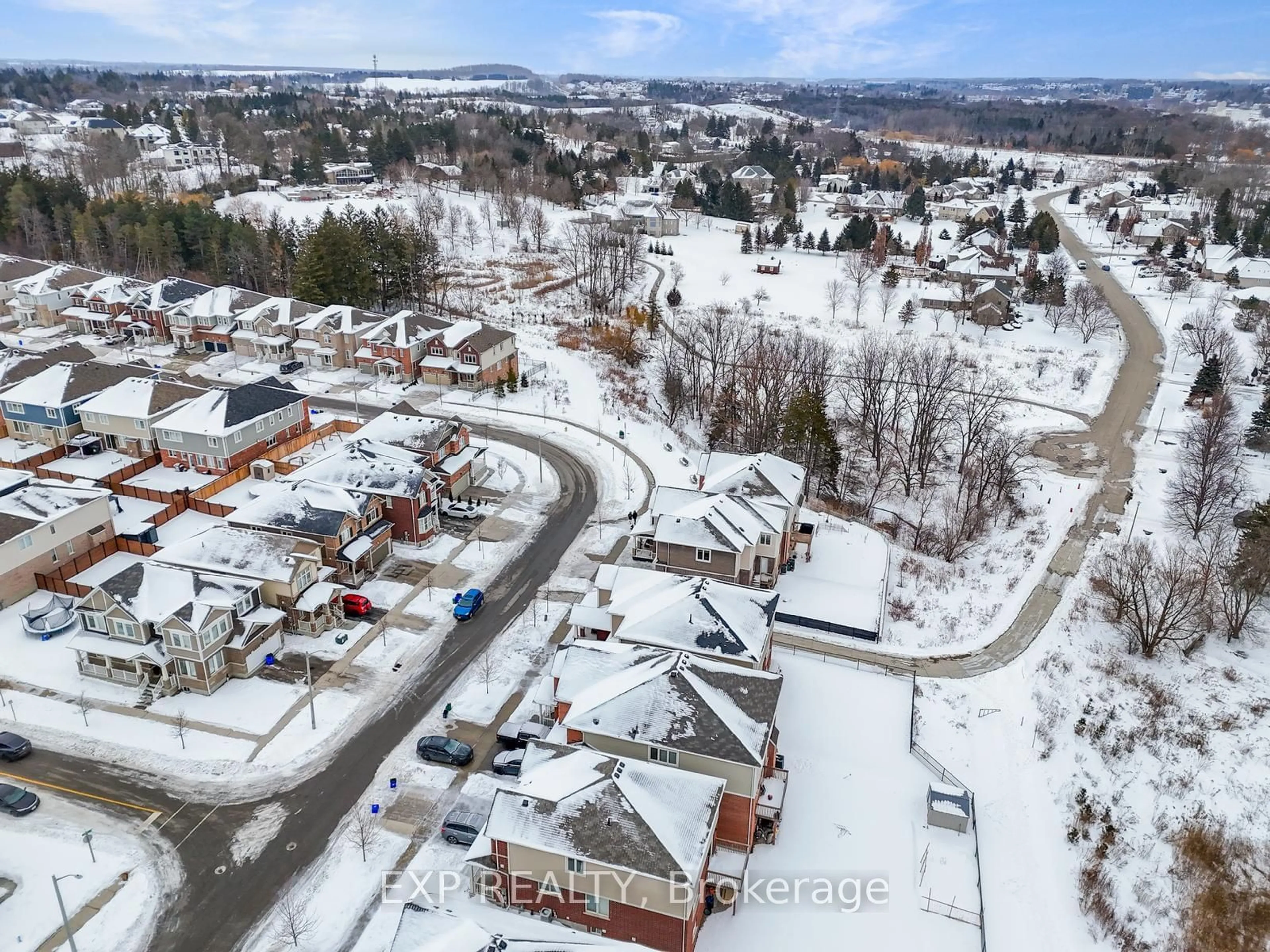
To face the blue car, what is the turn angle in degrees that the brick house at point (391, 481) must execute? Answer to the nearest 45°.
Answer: approximately 45° to its right

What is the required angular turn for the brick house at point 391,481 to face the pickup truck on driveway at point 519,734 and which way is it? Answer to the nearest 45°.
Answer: approximately 45° to its right

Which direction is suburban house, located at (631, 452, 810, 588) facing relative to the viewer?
to the viewer's left

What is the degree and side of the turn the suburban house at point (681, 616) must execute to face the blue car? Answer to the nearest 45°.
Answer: approximately 45° to its right

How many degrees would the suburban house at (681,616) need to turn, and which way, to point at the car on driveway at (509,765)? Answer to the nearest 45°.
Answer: approximately 45° to its left

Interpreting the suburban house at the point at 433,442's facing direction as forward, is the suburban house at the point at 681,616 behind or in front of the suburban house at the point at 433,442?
in front

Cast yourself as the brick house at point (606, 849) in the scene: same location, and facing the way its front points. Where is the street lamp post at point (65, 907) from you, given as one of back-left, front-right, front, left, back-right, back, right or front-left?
front

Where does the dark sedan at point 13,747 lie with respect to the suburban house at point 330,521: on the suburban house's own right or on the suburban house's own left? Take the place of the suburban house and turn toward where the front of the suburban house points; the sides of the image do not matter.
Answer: on the suburban house's own right

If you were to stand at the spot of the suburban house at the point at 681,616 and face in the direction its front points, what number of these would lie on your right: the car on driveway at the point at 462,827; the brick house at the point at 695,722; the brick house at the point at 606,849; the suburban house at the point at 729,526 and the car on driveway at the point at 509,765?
1

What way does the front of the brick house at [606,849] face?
to the viewer's left

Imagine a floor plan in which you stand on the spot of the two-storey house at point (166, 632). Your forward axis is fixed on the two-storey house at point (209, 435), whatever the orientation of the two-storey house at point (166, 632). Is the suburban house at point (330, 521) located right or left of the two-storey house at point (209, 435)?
right

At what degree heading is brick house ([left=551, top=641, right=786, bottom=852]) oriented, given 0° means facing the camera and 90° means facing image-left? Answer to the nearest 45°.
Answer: approximately 90°

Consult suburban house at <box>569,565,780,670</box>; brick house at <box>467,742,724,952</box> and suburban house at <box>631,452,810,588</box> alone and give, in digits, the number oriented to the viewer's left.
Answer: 3

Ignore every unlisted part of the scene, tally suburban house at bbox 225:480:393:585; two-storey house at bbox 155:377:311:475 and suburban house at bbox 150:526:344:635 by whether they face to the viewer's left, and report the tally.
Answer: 0

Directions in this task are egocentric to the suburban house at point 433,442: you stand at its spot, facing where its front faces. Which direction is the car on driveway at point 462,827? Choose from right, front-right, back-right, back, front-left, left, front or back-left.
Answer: front-right

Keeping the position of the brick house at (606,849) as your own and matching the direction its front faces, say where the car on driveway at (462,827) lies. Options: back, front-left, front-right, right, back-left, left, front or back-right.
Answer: front-right

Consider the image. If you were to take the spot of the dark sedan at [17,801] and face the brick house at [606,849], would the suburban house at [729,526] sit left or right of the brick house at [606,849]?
left

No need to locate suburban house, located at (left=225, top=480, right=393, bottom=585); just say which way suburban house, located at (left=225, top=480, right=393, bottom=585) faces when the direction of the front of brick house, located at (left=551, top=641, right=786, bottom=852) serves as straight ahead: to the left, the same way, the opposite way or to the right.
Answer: the opposite way

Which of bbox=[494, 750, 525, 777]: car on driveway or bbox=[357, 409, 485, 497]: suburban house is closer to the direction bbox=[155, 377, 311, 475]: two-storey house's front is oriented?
the suburban house
